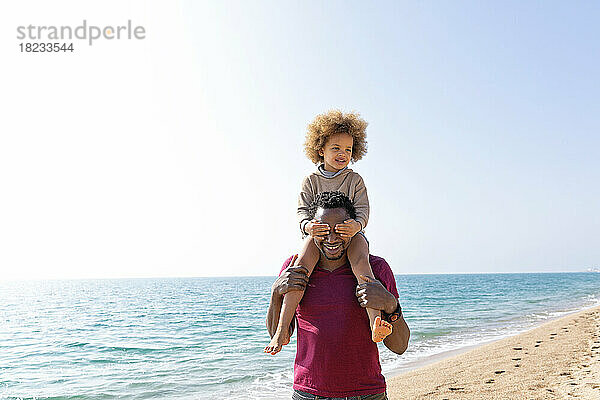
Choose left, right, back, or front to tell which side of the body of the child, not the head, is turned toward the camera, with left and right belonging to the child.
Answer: front

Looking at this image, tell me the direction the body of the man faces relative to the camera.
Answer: toward the camera

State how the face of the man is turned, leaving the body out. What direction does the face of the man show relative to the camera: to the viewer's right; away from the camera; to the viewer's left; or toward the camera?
toward the camera

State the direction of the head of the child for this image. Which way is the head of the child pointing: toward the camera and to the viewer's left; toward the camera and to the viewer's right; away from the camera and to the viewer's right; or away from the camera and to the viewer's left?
toward the camera and to the viewer's right
